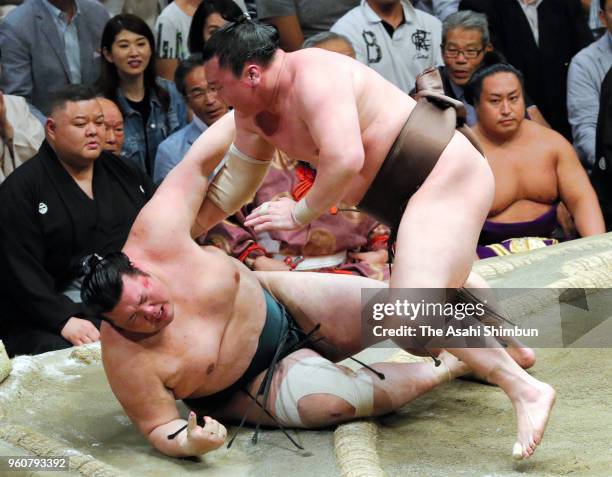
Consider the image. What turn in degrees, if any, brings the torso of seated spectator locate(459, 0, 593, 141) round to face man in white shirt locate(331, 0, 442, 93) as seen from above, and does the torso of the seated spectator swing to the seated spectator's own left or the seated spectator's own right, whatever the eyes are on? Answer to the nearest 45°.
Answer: approximately 45° to the seated spectator's own right

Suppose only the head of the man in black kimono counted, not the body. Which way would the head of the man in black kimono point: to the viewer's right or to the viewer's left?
to the viewer's right

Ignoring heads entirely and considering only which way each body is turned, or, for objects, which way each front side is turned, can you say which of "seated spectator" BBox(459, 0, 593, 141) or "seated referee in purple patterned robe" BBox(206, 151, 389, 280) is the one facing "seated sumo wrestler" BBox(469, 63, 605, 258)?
"seated spectator" BBox(459, 0, 593, 141)

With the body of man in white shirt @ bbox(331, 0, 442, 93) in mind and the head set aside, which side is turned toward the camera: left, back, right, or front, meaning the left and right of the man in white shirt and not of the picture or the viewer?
front

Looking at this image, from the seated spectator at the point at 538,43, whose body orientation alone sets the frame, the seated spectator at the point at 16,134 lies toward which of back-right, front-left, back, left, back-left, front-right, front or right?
front-right

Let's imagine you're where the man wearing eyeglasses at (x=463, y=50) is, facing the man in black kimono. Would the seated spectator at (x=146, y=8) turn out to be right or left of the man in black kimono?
right

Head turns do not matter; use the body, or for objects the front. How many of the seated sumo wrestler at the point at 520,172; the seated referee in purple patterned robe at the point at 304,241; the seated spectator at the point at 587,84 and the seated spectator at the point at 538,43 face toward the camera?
4

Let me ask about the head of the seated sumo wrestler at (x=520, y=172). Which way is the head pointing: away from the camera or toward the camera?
toward the camera

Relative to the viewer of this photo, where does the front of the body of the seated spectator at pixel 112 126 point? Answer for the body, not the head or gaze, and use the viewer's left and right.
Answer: facing the viewer and to the right of the viewer

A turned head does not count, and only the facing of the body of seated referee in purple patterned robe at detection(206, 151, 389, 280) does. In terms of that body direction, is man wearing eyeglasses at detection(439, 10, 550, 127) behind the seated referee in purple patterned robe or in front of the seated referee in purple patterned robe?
behind

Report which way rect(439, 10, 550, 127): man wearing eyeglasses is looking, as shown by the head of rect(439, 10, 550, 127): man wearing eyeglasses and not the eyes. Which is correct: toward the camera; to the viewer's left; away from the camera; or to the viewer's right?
toward the camera

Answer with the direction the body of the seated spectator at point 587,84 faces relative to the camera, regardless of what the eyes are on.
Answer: toward the camera

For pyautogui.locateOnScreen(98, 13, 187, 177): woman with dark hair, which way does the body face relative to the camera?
toward the camera

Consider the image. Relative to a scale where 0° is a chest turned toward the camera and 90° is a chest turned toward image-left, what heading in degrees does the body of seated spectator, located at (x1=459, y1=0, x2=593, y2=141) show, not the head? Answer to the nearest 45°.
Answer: approximately 0°

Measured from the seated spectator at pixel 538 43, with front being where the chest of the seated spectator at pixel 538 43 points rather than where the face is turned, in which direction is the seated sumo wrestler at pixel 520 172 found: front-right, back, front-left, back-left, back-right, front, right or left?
front
